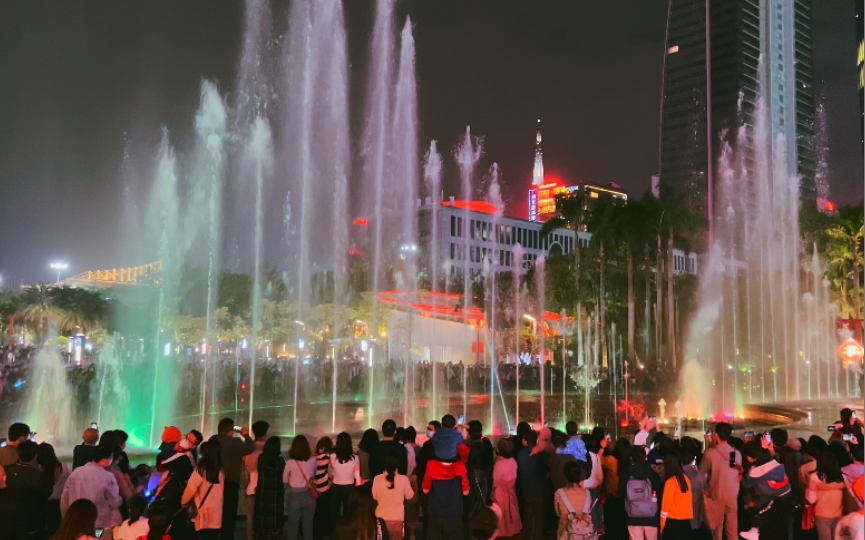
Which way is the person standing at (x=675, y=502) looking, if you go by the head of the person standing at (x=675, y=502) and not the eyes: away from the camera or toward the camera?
away from the camera

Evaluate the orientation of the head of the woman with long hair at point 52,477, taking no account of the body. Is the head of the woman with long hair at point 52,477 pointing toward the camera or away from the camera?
away from the camera

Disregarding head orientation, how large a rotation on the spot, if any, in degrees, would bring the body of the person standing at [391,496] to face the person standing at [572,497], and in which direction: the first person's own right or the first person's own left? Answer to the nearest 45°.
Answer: approximately 90° to the first person's own right

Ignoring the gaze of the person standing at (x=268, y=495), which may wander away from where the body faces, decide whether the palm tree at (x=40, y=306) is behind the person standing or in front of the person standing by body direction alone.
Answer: in front

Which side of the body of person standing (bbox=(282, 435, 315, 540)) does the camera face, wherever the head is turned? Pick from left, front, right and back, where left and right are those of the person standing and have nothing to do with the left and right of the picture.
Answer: back

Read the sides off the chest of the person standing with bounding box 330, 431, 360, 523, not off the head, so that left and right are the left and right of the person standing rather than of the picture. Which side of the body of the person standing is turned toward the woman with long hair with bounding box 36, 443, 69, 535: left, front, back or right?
left

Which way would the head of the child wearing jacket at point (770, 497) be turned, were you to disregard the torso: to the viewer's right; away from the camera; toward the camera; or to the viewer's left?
away from the camera

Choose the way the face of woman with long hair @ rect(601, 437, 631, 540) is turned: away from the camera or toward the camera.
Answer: away from the camera

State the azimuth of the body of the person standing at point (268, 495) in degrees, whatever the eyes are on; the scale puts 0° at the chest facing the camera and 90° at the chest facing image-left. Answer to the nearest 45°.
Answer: approximately 180°

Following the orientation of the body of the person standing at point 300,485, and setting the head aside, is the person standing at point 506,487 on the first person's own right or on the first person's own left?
on the first person's own right

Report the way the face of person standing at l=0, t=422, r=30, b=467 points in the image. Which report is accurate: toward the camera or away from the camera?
away from the camera

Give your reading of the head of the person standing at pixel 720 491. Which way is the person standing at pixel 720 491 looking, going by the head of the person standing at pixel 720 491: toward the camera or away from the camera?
away from the camera

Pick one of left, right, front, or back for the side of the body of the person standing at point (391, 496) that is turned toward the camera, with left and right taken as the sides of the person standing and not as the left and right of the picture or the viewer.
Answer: back

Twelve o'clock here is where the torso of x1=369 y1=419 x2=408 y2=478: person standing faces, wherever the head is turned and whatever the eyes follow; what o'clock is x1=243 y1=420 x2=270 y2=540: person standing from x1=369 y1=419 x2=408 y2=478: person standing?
x1=243 y1=420 x2=270 y2=540: person standing is roughly at 9 o'clock from x1=369 y1=419 x2=408 y2=478: person standing.

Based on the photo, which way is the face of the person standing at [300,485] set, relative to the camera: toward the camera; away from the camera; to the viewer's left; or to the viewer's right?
away from the camera
